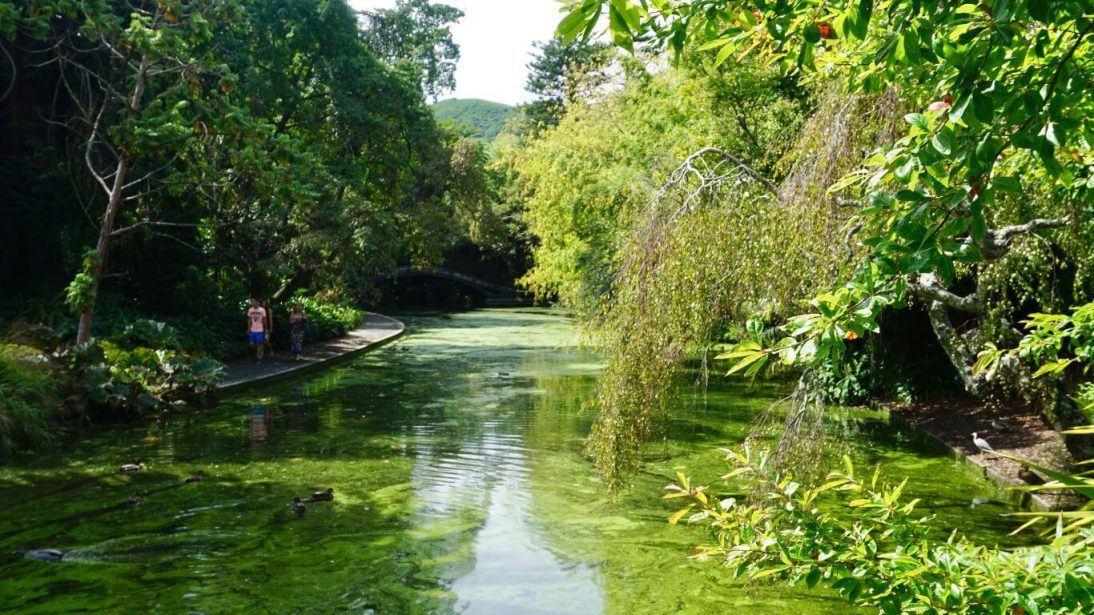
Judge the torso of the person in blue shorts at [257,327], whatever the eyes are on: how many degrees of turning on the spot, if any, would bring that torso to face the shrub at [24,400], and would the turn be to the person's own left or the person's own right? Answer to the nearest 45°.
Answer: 0° — they already face it

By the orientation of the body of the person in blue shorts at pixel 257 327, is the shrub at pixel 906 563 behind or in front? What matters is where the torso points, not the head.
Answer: in front

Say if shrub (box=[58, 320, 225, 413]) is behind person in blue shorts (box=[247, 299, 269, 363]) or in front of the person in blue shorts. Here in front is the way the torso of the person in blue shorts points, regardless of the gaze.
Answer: in front

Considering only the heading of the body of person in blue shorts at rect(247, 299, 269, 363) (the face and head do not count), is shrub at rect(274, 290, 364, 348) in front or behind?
behind

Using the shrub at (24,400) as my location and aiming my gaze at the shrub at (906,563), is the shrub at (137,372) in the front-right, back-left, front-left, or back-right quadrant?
back-left

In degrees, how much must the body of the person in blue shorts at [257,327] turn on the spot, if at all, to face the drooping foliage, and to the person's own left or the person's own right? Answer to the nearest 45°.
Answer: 0° — they already face it

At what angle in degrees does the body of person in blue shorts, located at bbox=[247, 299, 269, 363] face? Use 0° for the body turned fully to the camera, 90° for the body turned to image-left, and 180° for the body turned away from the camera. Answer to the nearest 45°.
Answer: approximately 0°
